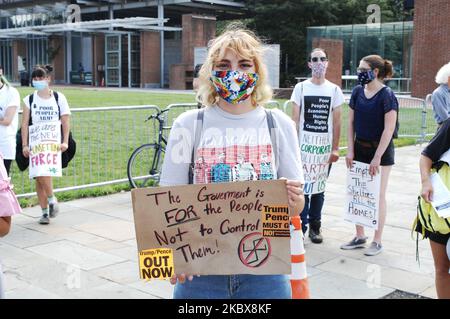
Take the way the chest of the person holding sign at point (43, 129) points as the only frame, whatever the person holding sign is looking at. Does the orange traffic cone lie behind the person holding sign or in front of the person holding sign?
in front

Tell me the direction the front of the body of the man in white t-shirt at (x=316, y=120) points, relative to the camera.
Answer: toward the camera

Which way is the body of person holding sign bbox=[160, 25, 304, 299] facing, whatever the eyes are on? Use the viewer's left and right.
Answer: facing the viewer

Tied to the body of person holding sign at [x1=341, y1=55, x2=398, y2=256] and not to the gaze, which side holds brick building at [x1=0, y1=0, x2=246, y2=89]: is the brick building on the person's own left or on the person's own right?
on the person's own right

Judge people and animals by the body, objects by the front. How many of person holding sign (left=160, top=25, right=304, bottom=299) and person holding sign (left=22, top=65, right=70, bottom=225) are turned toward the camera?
2

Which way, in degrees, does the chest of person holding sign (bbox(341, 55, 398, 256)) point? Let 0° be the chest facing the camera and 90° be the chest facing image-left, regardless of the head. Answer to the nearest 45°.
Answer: approximately 45°

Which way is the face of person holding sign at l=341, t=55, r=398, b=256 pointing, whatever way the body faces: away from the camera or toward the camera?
toward the camera

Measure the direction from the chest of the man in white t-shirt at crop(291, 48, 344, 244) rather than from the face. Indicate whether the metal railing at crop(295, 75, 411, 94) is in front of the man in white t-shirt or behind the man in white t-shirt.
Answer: behind

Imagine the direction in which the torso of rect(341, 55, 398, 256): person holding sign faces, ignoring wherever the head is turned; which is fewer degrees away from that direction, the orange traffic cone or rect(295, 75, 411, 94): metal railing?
the orange traffic cone
